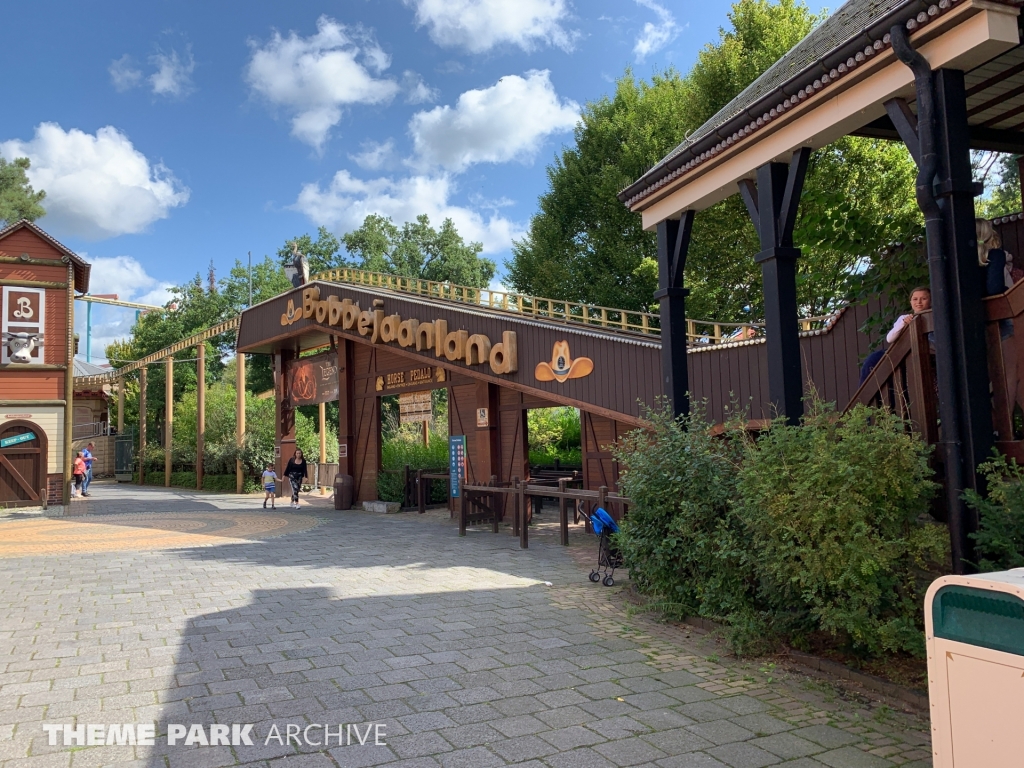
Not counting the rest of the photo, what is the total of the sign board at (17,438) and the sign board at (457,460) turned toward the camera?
2

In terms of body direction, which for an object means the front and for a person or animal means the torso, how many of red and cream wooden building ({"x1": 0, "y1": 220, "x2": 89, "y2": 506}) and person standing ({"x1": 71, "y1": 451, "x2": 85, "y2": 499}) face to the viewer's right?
1

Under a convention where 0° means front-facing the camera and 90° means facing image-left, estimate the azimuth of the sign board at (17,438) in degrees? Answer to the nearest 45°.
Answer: approximately 0°

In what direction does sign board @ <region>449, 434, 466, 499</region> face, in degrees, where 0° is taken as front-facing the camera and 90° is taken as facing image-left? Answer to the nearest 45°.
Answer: approximately 0°

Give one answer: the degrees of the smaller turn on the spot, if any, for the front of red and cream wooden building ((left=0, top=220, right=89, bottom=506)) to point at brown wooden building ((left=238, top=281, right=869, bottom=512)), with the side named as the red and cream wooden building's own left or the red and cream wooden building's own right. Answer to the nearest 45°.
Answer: approximately 45° to the red and cream wooden building's own left

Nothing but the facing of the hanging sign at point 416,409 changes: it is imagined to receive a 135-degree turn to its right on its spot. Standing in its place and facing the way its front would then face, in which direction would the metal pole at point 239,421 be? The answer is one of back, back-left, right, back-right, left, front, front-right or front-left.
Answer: front

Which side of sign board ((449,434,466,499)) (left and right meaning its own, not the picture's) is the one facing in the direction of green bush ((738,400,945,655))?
front

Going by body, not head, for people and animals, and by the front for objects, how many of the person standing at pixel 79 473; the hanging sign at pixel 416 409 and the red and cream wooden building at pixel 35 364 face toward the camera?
2

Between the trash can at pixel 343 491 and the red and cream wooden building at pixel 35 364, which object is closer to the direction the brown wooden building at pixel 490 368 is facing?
the red and cream wooden building
